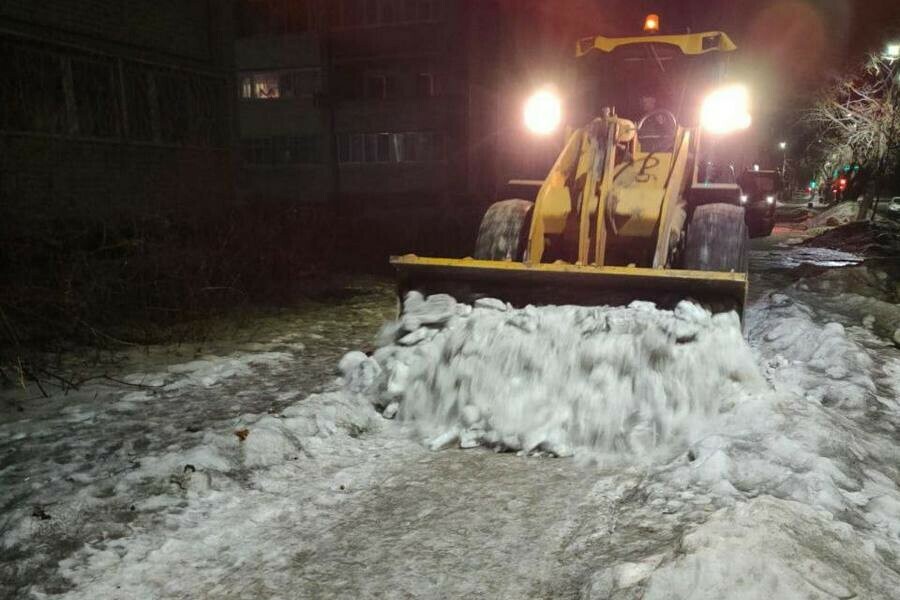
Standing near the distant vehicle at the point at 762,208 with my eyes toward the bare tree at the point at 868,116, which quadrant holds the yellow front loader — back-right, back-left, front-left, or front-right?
back-right

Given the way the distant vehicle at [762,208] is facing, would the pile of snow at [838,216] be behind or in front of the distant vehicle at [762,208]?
behind

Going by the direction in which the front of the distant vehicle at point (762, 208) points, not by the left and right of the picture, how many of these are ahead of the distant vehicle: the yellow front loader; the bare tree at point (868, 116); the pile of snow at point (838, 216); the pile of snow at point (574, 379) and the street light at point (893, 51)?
2

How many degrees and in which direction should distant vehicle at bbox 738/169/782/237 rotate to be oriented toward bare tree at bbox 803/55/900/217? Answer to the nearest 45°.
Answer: approximately 135° to its left

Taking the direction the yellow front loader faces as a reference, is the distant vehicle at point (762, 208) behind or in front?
behind

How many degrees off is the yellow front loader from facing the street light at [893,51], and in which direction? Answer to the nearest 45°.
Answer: approximately 135° to its left

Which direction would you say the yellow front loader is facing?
toward the camera

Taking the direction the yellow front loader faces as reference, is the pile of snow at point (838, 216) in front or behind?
behind

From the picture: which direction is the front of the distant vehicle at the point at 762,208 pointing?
toward the camera

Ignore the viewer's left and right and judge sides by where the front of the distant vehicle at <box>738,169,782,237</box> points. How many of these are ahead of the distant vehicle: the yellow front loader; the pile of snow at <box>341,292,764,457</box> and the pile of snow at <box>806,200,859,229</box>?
2

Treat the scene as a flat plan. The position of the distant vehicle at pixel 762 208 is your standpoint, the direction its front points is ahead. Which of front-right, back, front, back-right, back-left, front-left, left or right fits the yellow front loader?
front

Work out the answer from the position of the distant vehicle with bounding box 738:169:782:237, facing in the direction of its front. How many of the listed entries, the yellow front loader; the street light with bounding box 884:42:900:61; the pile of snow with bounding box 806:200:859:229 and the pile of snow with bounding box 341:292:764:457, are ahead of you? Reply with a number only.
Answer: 2

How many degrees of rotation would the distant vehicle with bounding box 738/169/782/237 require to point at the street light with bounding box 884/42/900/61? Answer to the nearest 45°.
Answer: approximately 135° to its left

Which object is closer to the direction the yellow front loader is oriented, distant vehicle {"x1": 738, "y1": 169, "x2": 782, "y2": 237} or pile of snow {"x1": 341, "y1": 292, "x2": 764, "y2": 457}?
the pile of snow

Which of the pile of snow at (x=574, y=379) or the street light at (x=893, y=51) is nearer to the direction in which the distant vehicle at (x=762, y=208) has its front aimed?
the pile of snow
